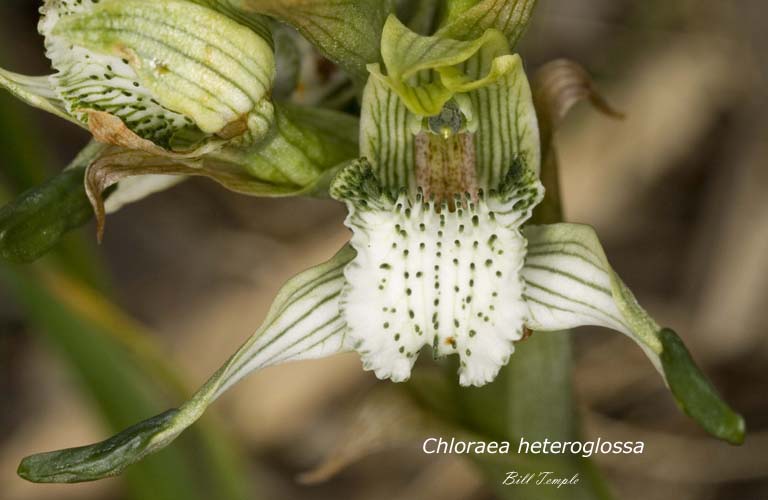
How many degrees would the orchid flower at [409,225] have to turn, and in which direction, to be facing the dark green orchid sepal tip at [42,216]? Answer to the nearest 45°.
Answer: approximately 90° to its right

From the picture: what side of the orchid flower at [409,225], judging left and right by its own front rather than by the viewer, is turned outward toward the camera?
front
